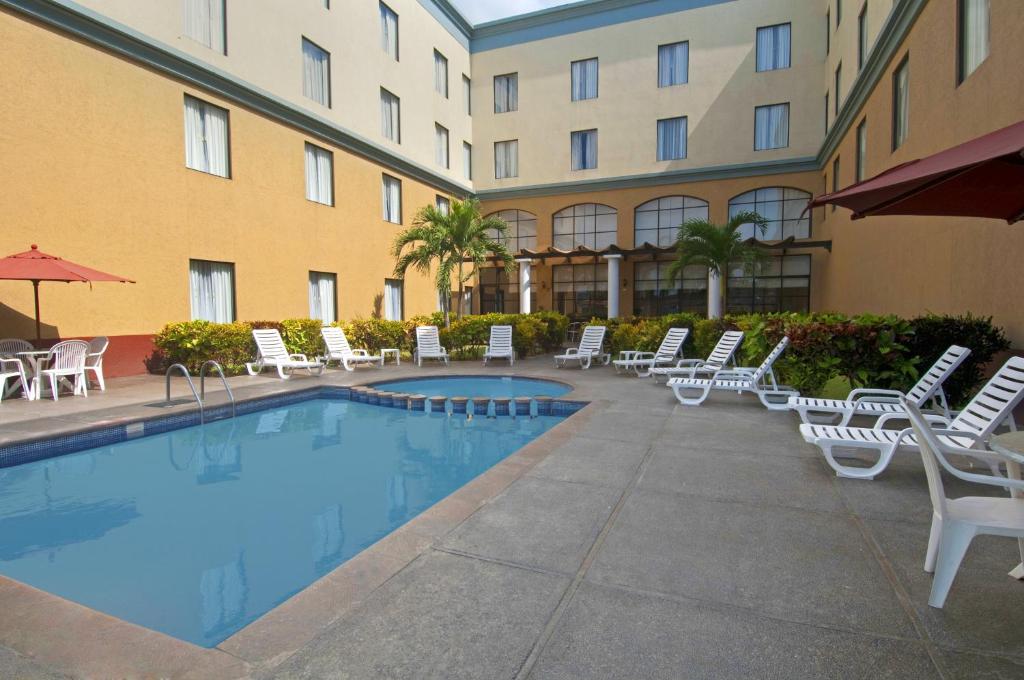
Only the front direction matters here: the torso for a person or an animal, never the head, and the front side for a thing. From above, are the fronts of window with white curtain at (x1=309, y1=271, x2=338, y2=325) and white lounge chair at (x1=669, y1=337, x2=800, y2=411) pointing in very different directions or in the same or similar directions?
very different directions

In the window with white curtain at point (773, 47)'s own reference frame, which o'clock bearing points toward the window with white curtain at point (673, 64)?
the window with white curtain at point (673, 64) is roughly at 3 o'clock from the window with white curtain at point (773, 47).

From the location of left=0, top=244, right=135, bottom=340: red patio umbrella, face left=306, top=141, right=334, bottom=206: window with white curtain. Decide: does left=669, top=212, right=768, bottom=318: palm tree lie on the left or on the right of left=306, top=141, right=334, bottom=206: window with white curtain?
right

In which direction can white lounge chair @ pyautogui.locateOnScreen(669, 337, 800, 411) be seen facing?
to the viewer's left

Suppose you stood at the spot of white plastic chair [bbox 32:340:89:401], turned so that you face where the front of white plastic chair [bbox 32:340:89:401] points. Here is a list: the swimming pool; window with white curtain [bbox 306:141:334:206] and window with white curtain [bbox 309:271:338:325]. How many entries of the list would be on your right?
2

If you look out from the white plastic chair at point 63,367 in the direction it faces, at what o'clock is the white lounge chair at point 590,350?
The white lounge chair is roughly at 5 o'clock from the white plastic chair.

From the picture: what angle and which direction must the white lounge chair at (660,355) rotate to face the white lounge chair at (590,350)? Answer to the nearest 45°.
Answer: approximately 90° to its right
